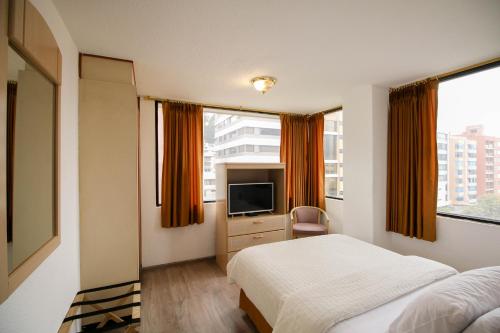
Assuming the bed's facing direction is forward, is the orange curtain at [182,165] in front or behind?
in front

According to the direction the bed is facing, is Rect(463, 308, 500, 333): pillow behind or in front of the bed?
behind

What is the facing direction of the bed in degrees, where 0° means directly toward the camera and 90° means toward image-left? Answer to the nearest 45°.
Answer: approximately 135°

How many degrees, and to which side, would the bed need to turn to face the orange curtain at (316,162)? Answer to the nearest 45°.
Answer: approximately 45° to its right

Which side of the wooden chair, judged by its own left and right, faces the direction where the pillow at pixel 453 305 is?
front

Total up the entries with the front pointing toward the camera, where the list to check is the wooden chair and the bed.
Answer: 1

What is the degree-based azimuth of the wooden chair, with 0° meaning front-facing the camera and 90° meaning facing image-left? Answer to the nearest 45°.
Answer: approximately 0°

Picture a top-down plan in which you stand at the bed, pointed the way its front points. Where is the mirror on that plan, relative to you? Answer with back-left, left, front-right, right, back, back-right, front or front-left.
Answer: left

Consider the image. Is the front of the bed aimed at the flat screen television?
yes

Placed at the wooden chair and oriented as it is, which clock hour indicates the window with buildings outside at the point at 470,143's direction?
The window with buildings outside is roughly at 10 o'clock from the wooden chair.

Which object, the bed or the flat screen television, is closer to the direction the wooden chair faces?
the bed

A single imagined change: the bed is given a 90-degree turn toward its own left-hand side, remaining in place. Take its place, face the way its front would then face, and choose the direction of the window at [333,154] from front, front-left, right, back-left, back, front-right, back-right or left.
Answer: back-right
